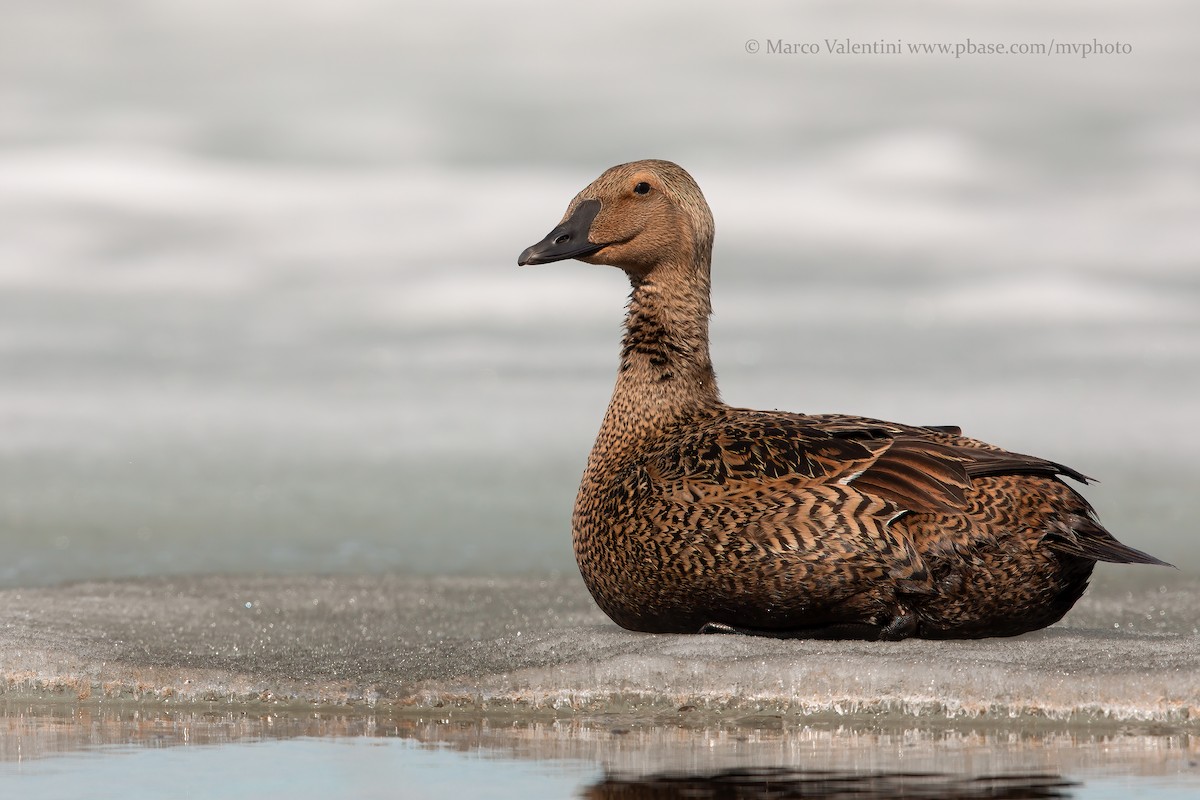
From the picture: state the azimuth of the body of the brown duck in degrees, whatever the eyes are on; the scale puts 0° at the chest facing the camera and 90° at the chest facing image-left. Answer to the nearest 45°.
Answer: approximately 90°
